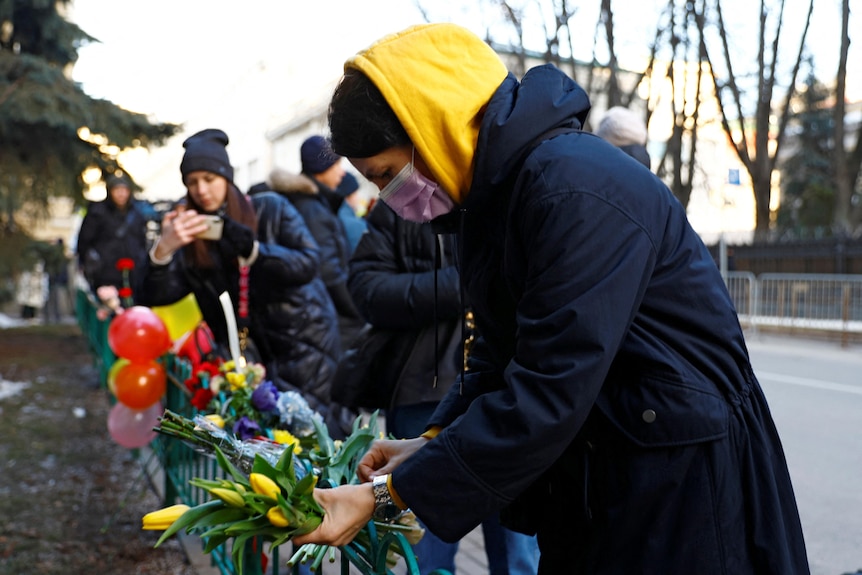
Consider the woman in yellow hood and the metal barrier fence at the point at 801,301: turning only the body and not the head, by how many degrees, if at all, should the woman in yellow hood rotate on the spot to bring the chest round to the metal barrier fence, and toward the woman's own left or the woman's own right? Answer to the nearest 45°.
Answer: approximately 90° to the woman's own right

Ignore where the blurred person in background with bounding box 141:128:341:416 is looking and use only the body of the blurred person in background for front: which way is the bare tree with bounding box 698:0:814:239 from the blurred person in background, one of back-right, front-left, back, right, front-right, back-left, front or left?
back

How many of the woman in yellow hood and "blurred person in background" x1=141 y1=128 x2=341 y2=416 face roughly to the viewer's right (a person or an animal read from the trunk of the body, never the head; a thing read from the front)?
0

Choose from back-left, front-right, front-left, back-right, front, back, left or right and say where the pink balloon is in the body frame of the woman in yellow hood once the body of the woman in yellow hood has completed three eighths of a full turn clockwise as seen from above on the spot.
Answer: left

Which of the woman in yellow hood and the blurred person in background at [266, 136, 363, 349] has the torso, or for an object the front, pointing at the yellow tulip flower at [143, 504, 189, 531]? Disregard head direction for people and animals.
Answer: the woman in yellow hood

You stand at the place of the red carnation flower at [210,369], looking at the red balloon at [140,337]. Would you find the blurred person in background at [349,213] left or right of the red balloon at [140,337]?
right

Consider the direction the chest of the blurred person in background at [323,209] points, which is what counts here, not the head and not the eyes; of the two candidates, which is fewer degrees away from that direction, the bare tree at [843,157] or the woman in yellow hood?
the bare tree

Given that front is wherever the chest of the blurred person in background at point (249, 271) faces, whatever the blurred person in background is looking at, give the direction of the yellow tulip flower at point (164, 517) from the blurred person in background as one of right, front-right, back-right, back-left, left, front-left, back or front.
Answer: front-left

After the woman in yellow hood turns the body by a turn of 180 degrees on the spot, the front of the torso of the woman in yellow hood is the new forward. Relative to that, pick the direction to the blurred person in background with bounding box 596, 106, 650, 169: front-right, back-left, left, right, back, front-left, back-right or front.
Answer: left

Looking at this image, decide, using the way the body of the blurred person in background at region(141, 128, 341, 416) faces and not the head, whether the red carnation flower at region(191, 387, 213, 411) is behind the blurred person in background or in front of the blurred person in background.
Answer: in front

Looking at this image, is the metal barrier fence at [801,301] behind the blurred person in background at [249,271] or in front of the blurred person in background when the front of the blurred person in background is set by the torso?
behind

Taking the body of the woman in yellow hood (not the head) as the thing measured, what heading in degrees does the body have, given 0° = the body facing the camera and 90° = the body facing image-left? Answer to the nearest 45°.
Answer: approximately 90°
